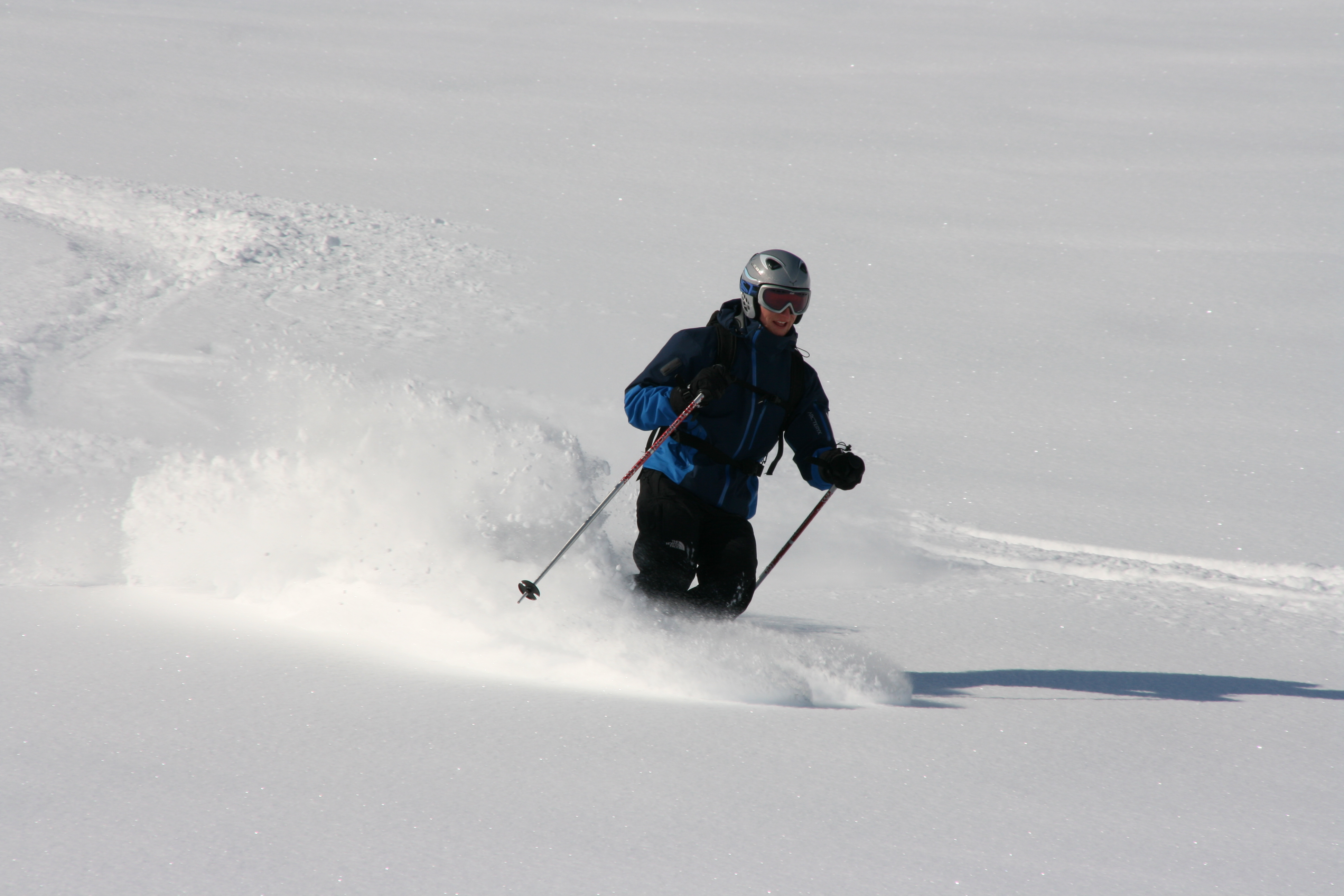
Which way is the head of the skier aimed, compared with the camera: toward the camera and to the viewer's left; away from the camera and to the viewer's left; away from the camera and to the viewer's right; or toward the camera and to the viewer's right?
toward the camera and to the viewer's right

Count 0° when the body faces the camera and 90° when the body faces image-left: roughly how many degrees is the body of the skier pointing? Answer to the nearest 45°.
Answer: approximately 315°
